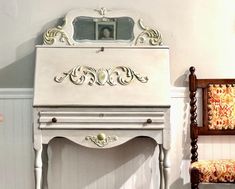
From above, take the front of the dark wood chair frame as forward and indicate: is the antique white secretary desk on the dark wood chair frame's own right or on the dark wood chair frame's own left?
on the dark wood chair frame's own right

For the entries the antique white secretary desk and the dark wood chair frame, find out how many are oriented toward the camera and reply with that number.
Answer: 2

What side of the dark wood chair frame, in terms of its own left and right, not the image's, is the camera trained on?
front

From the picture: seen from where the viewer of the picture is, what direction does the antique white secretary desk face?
facing the viewer

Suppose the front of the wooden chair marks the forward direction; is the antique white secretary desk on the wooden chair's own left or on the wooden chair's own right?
on the wooden chair's own right

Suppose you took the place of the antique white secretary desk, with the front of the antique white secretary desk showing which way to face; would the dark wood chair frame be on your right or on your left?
on your left

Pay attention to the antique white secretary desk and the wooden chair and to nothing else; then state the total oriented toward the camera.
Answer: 2
